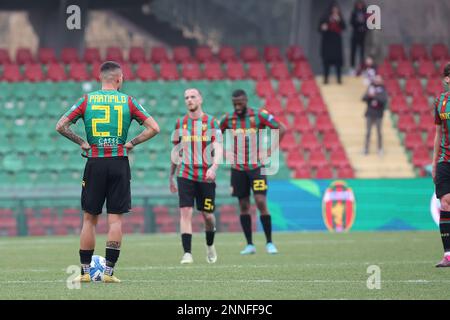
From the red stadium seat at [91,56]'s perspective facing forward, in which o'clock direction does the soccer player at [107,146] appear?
The soccer player is roughly at 12 o'clock from the red stadium seat.

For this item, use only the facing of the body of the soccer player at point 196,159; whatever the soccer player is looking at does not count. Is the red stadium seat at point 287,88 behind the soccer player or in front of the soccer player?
behind

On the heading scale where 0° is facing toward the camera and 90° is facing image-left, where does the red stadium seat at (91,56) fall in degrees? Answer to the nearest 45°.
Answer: approximately 0°

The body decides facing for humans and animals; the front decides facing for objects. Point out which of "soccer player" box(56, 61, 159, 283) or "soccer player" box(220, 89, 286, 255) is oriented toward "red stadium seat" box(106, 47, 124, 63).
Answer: "soccer player" box(56, 61, 159, 283)

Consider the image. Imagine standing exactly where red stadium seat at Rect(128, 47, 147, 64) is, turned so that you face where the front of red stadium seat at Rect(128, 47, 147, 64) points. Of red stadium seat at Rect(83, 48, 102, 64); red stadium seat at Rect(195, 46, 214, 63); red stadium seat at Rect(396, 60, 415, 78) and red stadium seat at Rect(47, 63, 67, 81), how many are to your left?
2

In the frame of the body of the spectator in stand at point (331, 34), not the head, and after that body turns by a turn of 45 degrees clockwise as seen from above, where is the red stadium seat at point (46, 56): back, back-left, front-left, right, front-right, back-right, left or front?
front-right

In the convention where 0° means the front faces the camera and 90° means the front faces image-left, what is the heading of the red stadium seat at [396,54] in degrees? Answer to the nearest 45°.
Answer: approximately 0°

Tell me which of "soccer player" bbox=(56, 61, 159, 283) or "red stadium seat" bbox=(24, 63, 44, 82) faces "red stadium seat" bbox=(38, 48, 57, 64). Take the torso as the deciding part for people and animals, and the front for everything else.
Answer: the soccer player

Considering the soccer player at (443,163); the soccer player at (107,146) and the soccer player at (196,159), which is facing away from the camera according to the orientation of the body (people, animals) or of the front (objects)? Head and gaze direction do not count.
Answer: the soccer player at (107,146)

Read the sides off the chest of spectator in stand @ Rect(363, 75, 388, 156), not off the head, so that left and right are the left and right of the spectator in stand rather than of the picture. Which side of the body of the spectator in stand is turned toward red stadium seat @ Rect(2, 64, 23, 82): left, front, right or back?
right

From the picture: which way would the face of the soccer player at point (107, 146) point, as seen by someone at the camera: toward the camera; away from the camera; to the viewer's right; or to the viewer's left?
away from the camera

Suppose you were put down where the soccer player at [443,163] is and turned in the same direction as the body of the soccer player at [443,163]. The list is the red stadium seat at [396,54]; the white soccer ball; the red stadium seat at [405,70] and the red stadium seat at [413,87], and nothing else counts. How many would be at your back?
3

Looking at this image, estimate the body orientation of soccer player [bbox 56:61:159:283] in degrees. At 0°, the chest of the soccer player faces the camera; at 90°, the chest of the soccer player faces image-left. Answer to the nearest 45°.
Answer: approximately 180°

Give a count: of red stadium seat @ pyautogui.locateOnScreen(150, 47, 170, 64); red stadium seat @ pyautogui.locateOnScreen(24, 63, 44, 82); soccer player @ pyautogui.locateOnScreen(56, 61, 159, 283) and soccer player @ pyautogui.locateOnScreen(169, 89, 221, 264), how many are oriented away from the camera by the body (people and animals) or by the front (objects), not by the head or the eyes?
1
